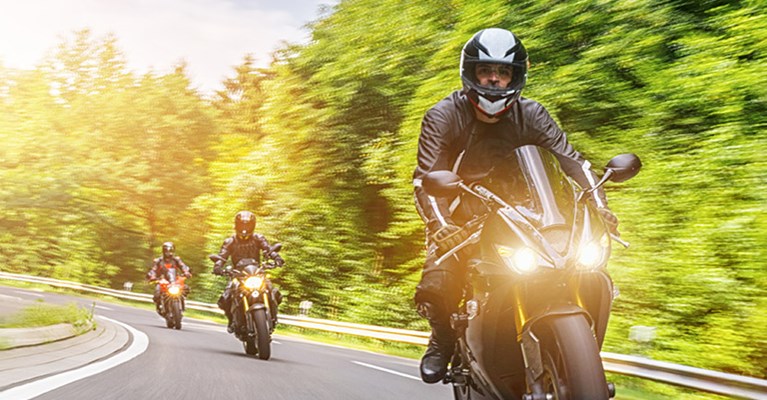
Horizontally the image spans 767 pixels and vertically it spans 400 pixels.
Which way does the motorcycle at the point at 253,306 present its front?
toward the camera

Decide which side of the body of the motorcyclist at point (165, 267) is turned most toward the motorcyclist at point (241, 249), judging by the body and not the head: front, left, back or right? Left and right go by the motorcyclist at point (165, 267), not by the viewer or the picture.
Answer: front

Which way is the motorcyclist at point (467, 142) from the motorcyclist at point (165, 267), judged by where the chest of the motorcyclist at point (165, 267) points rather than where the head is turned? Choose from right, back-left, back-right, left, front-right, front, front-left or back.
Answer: front

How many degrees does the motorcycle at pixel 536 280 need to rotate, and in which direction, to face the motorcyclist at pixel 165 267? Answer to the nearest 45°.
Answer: approximately 180°

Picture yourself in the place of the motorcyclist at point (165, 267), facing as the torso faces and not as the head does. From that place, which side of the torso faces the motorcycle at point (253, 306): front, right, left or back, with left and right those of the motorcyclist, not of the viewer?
front

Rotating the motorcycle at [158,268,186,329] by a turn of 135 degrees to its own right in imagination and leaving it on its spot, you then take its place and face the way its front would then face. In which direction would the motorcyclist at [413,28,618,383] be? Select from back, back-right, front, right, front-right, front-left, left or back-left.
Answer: back-left

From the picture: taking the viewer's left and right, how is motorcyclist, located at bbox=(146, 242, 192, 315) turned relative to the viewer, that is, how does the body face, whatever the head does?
facing the viewer

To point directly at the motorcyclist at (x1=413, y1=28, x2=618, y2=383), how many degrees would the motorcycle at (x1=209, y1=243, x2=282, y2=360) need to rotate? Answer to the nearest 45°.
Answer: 0° — it already faces them

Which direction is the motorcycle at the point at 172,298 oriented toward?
toward the camera

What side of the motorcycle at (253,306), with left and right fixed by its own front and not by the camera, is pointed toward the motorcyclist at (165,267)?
back

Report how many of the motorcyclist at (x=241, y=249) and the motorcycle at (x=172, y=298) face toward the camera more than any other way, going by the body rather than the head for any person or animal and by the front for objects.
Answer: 2

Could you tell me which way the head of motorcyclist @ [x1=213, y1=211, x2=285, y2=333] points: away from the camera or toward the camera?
toward the camera
